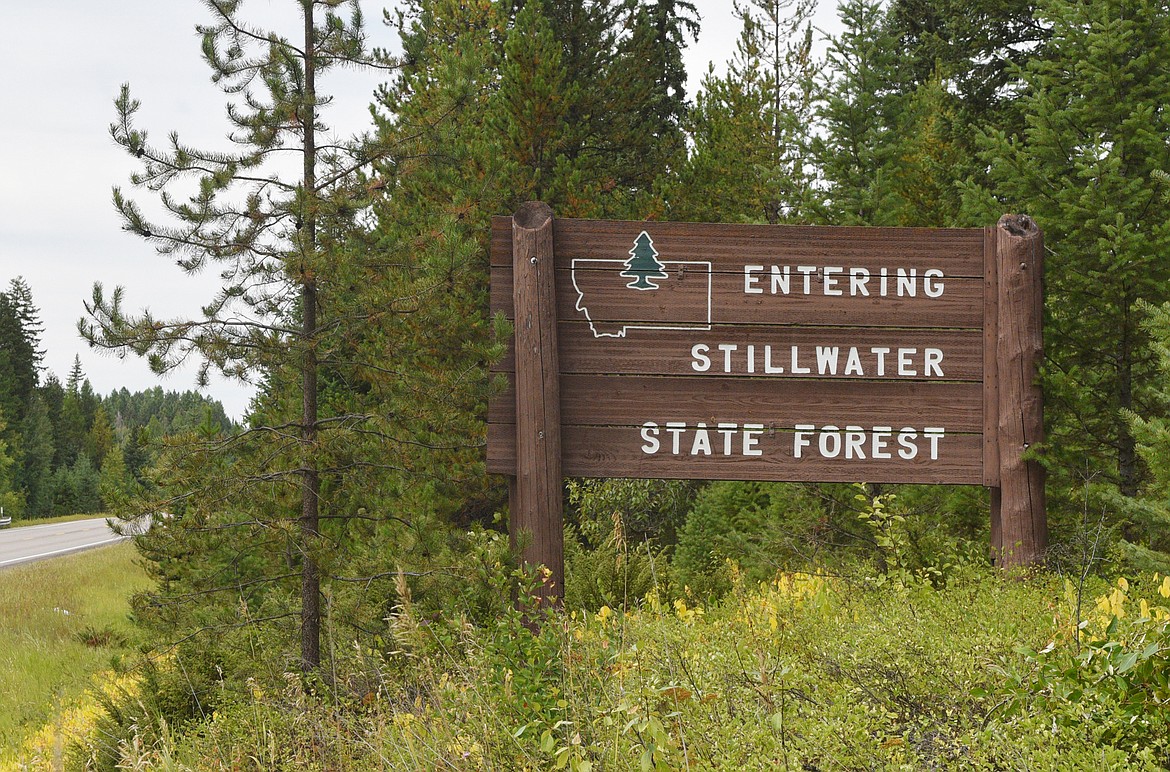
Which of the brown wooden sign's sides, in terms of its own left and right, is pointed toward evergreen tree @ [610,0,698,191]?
back

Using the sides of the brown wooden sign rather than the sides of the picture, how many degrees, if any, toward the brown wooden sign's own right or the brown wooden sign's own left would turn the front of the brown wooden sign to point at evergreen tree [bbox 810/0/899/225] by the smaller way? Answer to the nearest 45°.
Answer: approximately 180°

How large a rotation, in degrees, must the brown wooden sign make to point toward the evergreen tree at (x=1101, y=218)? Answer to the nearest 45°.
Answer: approximately 135° to its left

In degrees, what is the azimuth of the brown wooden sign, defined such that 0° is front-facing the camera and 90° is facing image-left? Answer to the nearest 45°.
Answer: approximately 0°
